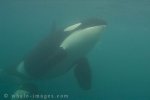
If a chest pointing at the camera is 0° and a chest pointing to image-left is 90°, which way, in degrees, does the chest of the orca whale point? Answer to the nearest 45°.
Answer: approximately 270°
